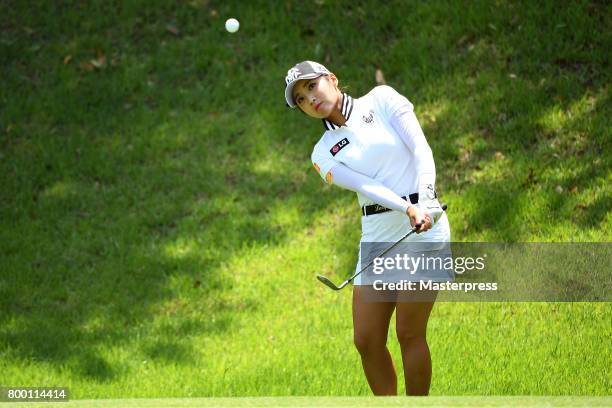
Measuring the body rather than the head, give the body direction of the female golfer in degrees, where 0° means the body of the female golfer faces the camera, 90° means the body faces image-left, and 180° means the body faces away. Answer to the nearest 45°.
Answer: approximately 0°

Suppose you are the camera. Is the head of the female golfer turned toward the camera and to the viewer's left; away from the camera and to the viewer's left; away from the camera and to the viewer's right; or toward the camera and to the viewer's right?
toward the camera and to the viewer's left
